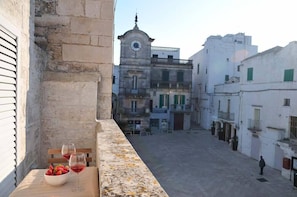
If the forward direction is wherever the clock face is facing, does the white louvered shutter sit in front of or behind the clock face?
in front

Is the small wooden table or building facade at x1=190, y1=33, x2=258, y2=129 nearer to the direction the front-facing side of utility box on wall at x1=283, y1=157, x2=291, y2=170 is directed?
the small wooden table

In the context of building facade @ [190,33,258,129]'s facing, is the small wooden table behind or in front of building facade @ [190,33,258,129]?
in front

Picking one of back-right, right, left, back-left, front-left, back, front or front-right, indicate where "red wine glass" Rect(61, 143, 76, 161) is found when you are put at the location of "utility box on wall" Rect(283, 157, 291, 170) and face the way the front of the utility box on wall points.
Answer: front-left

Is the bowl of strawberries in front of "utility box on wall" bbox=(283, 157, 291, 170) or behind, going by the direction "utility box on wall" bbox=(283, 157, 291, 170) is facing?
in front

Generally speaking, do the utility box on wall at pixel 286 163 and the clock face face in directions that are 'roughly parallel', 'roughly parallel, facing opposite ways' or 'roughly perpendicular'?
roughly perpendicular

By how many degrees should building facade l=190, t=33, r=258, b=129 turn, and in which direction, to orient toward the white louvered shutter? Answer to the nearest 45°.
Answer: approximately 45° to its left

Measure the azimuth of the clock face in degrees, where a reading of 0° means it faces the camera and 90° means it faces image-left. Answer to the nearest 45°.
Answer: approximately 0°

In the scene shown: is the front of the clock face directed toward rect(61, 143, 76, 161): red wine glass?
yes

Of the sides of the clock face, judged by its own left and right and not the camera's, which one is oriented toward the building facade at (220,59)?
left
